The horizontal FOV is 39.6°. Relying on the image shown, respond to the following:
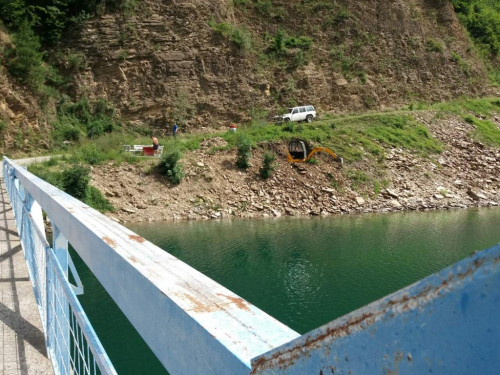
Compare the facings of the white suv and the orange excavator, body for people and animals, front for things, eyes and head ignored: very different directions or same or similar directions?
very different directions

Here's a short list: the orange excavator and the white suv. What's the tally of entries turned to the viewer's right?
1

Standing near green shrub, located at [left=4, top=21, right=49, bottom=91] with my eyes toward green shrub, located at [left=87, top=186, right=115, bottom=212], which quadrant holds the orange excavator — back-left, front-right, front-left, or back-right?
front-left
